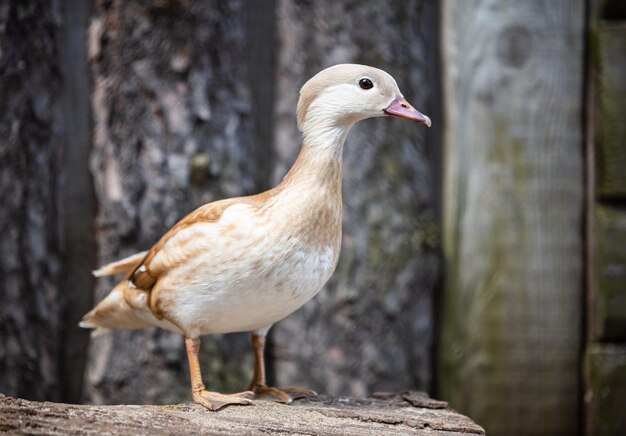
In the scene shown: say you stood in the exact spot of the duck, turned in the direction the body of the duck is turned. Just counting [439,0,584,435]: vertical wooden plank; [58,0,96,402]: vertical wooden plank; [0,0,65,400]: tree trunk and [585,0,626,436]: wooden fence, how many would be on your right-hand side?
0

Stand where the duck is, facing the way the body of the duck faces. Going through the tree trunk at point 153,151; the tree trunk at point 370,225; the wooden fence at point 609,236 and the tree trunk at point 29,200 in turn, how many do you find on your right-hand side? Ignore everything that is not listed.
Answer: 0

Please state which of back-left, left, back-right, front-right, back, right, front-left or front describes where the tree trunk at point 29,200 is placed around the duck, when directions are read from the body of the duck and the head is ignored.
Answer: back-left

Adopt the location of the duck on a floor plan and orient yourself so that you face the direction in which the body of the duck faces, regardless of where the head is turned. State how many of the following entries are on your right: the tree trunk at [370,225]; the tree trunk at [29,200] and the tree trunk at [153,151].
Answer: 0

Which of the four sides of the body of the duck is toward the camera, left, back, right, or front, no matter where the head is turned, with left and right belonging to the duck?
right

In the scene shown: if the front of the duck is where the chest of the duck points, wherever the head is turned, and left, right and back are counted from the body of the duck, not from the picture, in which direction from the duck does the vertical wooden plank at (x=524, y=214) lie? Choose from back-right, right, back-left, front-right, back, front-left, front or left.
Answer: front-left

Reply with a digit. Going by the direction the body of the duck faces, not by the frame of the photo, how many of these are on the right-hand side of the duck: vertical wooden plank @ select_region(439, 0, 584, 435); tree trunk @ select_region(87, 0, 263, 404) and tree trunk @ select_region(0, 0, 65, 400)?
0

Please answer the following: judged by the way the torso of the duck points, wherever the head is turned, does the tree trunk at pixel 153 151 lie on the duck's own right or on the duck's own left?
on the duck's own left

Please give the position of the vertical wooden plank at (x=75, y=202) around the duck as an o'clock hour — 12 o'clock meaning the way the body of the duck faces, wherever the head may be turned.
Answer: The vertical wooden plank is roughly at 8 o'clock from the duck.

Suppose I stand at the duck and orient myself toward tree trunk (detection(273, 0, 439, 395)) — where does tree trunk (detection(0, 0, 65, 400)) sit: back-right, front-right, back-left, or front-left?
front-left

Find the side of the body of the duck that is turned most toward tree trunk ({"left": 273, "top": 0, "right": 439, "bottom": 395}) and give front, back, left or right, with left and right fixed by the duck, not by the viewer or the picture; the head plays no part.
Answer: left
